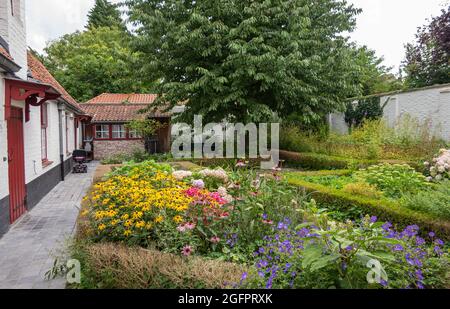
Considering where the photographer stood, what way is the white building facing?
facing to the right of the viewer

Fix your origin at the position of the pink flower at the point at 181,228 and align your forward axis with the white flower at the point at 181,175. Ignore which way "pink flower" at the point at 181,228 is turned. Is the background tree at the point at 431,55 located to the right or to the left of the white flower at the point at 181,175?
right

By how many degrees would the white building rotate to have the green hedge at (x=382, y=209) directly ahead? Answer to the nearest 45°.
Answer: approximately 45° to its right

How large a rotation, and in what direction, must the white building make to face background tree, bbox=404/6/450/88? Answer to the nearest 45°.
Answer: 0° — it already faces it

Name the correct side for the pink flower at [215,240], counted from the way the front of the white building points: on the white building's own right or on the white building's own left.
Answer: on the white building's own right

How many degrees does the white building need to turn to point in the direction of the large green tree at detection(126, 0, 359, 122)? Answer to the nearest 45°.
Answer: approximately 45° to its left

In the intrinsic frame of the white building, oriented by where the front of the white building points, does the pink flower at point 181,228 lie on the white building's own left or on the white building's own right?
on the white building's own right

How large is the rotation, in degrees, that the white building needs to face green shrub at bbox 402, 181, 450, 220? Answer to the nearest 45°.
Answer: approximately 45° to its right

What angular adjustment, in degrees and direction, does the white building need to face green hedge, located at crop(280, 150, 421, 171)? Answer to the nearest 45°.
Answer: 0° — it already faces it
